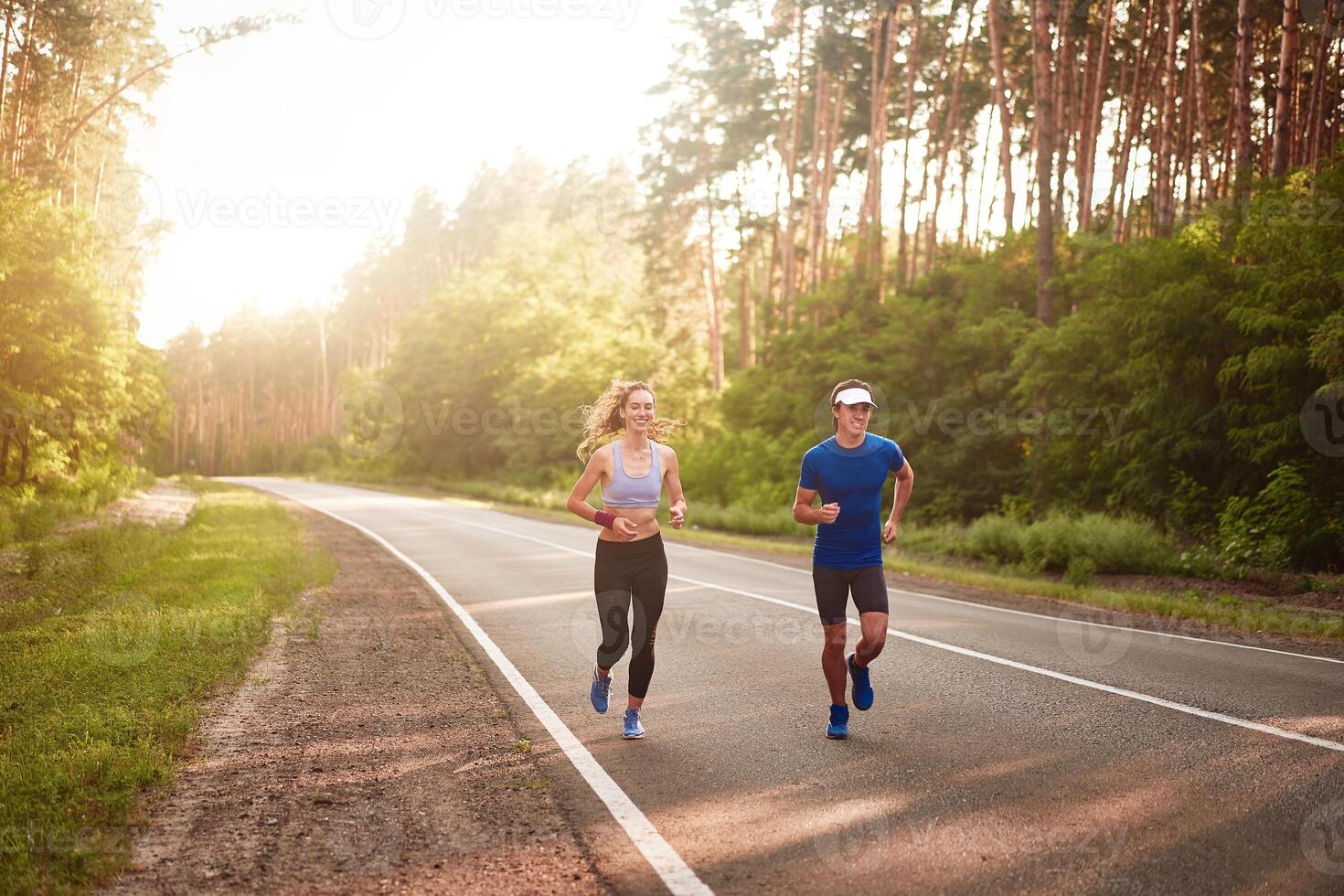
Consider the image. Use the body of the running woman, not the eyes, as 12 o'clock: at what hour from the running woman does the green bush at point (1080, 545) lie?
The green bush is roughly at 7 o'clock from the running woman.

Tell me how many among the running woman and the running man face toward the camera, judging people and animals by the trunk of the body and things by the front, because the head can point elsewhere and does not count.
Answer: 2

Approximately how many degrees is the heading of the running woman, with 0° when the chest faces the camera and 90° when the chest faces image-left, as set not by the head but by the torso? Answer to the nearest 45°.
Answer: approximately 0°

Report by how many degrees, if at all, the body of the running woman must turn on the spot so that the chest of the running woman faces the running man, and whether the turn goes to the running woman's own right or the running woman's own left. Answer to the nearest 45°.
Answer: approximately 90° to the running woman's own left

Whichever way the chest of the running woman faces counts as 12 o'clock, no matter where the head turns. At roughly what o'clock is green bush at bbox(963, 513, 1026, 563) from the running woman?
The green bush is roughly at 7 o'clock from the running woman.

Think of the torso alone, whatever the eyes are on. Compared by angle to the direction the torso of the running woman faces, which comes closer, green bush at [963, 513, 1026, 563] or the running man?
the running man

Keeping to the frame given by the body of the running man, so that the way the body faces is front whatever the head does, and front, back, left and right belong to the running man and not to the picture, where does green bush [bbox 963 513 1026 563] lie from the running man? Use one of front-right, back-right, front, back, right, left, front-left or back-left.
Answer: back

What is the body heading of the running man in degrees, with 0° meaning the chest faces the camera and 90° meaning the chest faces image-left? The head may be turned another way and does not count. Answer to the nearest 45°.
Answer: approximately 0°

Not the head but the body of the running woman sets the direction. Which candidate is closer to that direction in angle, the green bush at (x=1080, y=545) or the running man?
the running man

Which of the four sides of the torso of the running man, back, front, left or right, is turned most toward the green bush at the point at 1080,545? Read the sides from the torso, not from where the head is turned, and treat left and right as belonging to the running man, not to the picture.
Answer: back

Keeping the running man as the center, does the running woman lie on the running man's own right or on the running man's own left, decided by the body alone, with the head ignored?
on the running man's own right
